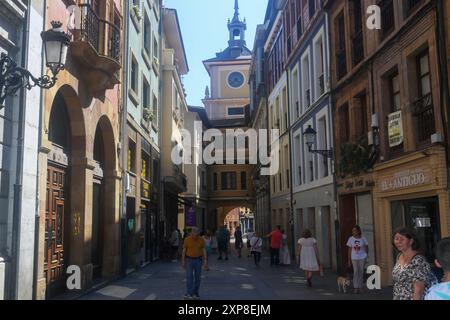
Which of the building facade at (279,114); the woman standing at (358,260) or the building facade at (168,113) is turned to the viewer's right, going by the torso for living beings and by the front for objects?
the building facade at (168,113)

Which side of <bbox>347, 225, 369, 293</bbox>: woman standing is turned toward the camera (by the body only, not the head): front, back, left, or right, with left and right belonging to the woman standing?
front

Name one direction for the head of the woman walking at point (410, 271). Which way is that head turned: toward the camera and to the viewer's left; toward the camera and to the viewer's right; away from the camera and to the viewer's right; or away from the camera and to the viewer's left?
toward the camera and to the viewer's left

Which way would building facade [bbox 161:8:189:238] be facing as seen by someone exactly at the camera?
facing to the right of the viewer

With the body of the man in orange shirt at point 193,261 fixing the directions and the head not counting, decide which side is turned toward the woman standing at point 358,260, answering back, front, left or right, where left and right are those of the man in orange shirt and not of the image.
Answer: left

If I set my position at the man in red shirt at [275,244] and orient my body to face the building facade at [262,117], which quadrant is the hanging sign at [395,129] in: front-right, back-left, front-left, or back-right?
back-right

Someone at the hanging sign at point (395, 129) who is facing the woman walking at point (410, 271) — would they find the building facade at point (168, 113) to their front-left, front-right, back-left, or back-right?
back-right

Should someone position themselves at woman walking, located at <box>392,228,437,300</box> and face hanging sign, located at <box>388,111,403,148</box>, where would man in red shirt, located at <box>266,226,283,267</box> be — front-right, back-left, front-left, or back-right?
front-left

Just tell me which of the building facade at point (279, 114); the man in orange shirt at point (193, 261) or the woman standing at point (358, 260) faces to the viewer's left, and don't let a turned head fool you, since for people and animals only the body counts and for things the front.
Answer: the building facade

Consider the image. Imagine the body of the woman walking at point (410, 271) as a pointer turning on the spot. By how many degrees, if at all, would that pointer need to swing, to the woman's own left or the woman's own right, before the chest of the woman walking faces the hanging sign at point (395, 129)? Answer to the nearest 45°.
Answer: approximately 135° to the woman's own right

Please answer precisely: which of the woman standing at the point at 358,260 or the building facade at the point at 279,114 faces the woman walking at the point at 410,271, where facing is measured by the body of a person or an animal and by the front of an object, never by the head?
the woman standing at the point at 358,260

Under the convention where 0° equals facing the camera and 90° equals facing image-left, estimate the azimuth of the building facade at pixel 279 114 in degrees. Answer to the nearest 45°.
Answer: approximately 90°

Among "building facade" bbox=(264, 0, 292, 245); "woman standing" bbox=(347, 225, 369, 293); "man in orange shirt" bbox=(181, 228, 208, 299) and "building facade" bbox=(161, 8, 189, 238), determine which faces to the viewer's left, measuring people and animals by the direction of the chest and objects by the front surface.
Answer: "building facade" bbox=(264, 0, 292, 245)

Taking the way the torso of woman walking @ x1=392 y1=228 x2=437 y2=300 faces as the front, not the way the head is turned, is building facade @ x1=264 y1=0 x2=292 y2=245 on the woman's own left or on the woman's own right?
on the woman's own right

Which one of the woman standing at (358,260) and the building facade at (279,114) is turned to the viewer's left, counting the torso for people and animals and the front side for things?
the building facade
